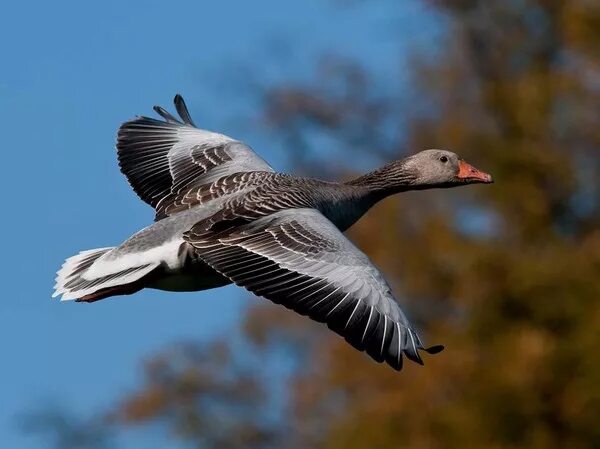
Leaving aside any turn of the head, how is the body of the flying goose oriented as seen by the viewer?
to the viewer's right
